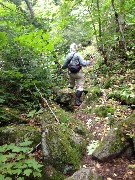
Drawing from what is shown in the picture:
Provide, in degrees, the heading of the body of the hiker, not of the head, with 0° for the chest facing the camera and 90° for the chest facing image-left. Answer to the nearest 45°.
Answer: approximately 180°

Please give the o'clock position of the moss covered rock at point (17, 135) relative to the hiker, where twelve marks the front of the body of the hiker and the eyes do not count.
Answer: The moss covered rock is roughly at 7 o'clock from the hiker.

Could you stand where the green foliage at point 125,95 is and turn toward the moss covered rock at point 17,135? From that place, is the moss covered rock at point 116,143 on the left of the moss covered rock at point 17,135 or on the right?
left

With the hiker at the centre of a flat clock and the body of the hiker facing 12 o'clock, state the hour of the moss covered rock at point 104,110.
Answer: The moss covered rock is roughly at 5 o'clock from the hiker.

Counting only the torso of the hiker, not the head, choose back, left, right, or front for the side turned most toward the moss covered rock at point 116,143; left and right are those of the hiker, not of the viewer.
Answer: back

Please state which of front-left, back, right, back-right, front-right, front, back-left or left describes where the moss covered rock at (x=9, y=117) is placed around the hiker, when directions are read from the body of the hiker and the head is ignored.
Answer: back-left

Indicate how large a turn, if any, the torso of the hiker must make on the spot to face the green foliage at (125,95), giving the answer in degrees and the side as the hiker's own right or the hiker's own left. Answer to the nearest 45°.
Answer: approximately 135° to the hiker's own right

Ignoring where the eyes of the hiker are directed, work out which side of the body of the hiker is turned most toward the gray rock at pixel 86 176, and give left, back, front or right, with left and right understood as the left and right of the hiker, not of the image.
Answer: back

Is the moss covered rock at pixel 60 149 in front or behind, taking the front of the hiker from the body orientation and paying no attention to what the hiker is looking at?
behind
